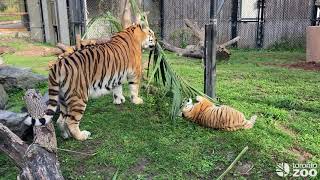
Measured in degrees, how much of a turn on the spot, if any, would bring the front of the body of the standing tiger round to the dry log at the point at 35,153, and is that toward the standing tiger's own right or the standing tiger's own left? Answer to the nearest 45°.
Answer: approximately 135° to the standing tiger's own right

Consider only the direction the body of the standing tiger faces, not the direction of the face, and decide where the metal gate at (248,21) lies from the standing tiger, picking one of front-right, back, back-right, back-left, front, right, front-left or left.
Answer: front

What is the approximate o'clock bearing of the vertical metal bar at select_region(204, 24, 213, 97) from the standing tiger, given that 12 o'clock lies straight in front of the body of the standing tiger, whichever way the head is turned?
The vertical metal bar is roughly at 1 o'clock from the standing tiger.

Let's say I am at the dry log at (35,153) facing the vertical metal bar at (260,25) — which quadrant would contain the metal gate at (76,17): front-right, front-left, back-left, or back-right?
front-left

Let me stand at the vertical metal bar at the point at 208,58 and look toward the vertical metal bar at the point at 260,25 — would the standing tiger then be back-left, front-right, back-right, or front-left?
back-left

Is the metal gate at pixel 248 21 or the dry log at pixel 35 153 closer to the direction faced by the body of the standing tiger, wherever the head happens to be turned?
the metal gate

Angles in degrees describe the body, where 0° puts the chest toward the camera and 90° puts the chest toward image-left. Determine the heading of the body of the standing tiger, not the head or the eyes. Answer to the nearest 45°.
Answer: approximately 225°

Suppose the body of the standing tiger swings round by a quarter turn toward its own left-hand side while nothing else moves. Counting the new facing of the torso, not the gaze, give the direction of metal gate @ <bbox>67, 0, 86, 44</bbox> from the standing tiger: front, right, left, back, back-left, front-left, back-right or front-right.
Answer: front-right

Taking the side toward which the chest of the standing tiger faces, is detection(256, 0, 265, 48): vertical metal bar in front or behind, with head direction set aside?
in front

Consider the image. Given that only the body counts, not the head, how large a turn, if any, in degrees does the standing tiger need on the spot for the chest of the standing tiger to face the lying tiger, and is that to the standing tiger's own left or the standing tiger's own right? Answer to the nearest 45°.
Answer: approximately 45° to the standing tiger's own right
